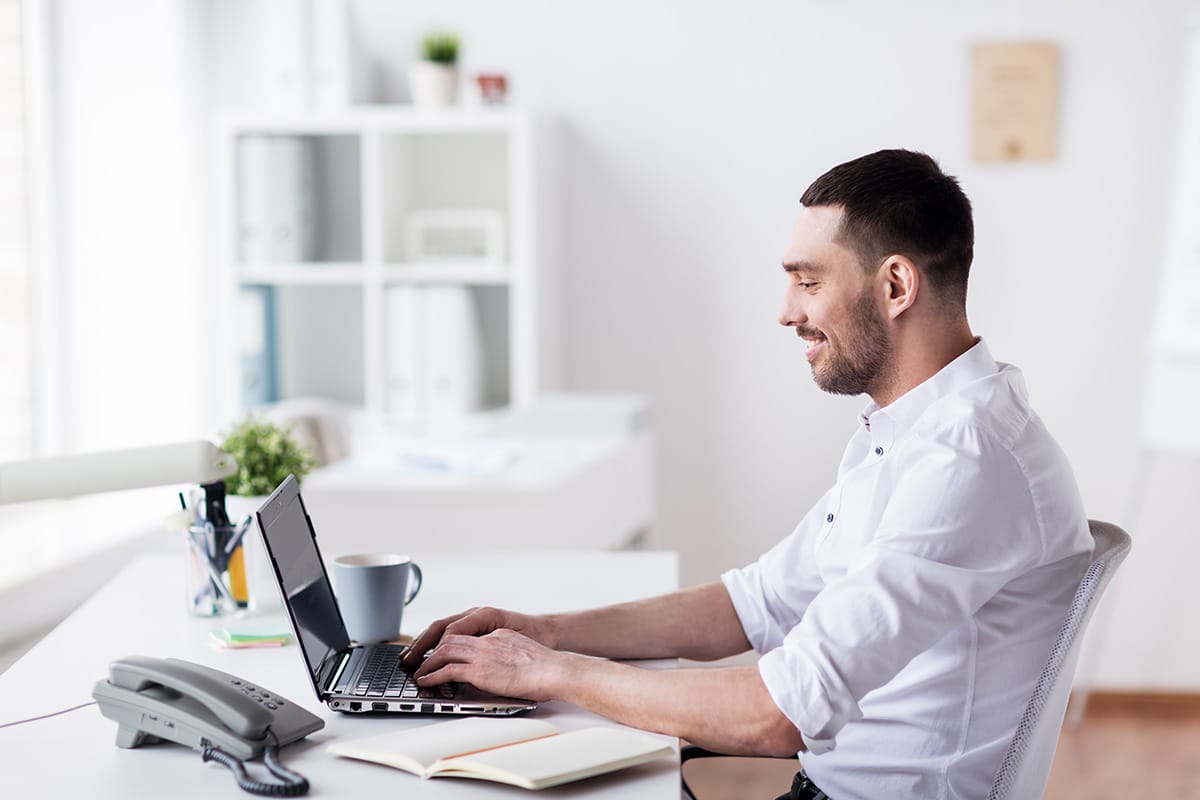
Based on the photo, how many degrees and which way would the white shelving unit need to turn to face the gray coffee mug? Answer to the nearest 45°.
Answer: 0° — it already faces it

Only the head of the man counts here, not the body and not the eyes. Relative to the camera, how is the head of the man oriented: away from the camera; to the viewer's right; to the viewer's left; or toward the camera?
to the viewer's left

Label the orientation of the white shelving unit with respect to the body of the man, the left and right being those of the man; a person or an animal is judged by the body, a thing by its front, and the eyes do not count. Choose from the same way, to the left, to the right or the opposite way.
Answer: to the left

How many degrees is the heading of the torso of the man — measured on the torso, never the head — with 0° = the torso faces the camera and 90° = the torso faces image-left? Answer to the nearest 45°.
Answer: approximately 90°

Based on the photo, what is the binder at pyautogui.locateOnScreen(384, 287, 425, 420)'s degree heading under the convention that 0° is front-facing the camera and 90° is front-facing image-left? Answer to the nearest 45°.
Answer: approximately 0°

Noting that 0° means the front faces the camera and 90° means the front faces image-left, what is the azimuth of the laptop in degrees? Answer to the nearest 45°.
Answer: approximately 270°

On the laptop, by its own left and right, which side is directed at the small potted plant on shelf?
left

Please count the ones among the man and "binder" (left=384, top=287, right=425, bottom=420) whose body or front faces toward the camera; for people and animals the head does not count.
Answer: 1

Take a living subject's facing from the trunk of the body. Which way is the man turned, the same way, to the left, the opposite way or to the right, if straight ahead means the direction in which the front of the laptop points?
the opposite way

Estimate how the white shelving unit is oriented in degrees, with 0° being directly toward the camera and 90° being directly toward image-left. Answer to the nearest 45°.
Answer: approximately 0°
